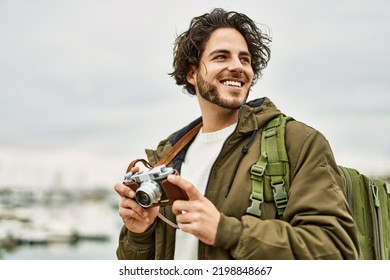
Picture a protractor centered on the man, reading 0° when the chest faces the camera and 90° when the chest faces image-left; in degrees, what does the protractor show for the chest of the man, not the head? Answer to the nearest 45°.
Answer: approximately 45°

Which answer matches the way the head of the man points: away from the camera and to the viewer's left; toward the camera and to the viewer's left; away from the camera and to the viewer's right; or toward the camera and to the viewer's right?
toward the camera and to the viewer's right
